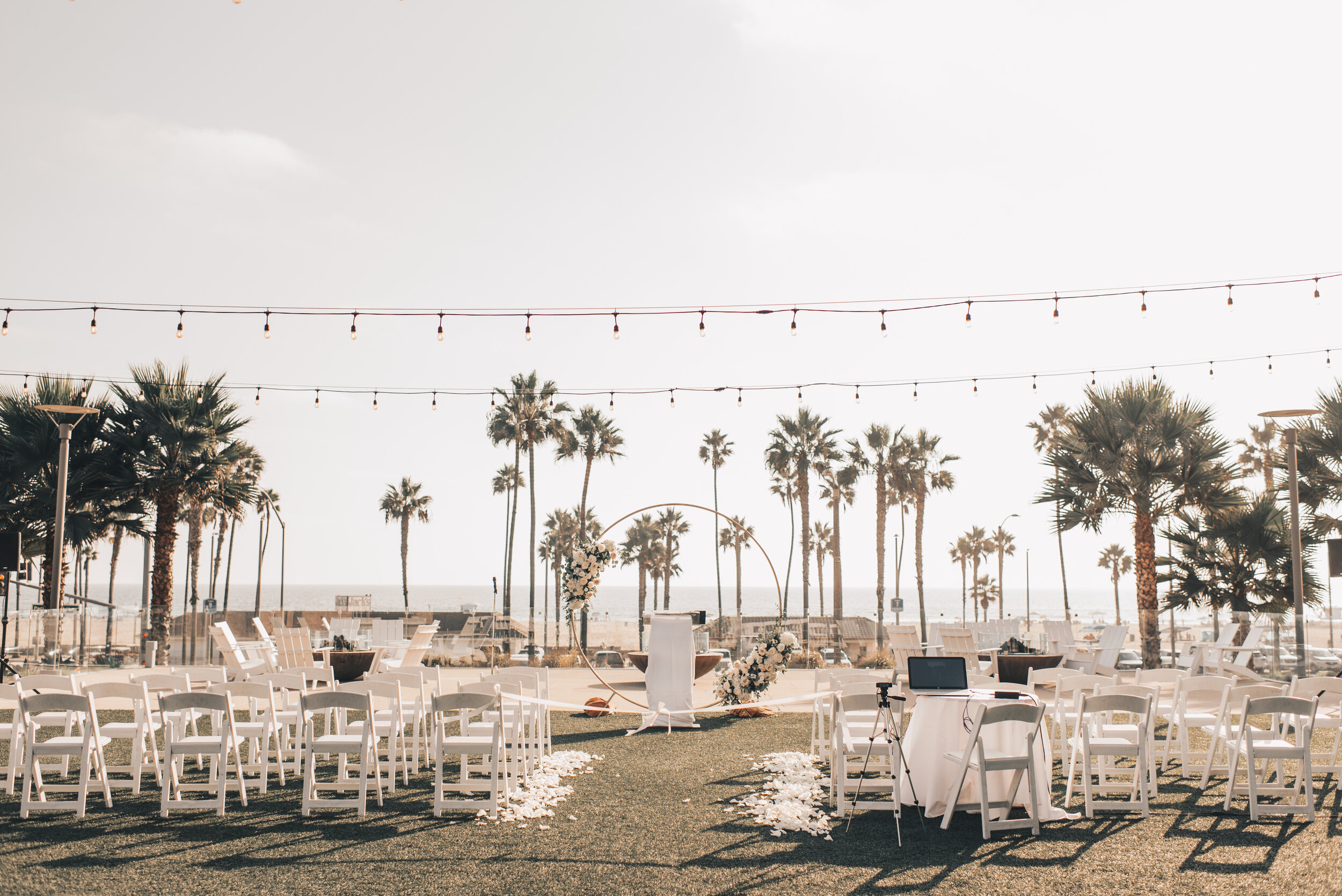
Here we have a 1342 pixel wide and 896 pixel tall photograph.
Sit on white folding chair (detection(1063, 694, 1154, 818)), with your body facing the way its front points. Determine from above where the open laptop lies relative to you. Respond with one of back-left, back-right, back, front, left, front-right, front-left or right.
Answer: left

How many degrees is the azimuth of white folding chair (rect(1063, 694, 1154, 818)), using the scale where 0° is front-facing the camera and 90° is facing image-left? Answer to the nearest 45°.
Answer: approximately 180°

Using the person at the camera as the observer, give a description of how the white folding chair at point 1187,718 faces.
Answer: facing away from the viewer and to the left of the viewer

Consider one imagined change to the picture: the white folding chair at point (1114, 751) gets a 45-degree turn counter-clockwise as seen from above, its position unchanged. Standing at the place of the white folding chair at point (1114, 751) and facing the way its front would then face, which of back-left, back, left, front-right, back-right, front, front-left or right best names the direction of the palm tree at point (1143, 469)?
front-right

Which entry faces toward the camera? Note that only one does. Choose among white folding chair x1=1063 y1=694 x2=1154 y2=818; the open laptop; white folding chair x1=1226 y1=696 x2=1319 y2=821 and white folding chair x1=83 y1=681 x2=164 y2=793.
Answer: the open laptop

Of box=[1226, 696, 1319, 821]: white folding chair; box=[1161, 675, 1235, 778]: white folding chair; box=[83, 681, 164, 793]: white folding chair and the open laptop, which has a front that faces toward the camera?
the open laptop

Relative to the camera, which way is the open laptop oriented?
toward the camera

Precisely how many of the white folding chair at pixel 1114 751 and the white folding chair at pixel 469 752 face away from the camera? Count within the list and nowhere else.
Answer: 2

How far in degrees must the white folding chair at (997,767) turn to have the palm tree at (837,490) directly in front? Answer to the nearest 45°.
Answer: approximately 45° to its right

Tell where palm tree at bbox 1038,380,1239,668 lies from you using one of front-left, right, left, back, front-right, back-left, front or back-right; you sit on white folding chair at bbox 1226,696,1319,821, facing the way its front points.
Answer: front-right

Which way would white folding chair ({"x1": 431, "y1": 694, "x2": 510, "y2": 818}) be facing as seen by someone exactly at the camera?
facing away from the viewer

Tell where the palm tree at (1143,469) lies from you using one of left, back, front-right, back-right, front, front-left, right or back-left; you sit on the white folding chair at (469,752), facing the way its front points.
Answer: front-right

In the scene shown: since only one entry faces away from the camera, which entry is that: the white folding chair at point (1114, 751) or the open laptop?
the white folding chair

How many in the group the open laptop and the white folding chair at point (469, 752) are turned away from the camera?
1

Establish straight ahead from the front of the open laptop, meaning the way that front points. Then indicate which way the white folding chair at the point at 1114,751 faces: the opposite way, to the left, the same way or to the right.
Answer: the opposite way

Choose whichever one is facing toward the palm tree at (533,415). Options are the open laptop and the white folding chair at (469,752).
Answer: the white folding chair

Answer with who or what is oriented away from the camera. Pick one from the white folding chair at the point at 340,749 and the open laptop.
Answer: the white folding chair

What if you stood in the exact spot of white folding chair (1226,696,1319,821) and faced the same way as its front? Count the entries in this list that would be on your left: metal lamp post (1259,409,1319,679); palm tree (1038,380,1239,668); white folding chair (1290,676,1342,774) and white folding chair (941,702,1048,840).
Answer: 1

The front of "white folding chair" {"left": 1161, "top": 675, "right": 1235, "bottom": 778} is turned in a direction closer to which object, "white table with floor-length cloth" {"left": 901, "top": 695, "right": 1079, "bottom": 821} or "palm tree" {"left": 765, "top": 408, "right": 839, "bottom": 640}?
the palm tree

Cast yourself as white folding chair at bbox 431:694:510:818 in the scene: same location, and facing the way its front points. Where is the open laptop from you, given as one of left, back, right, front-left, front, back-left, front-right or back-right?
right
